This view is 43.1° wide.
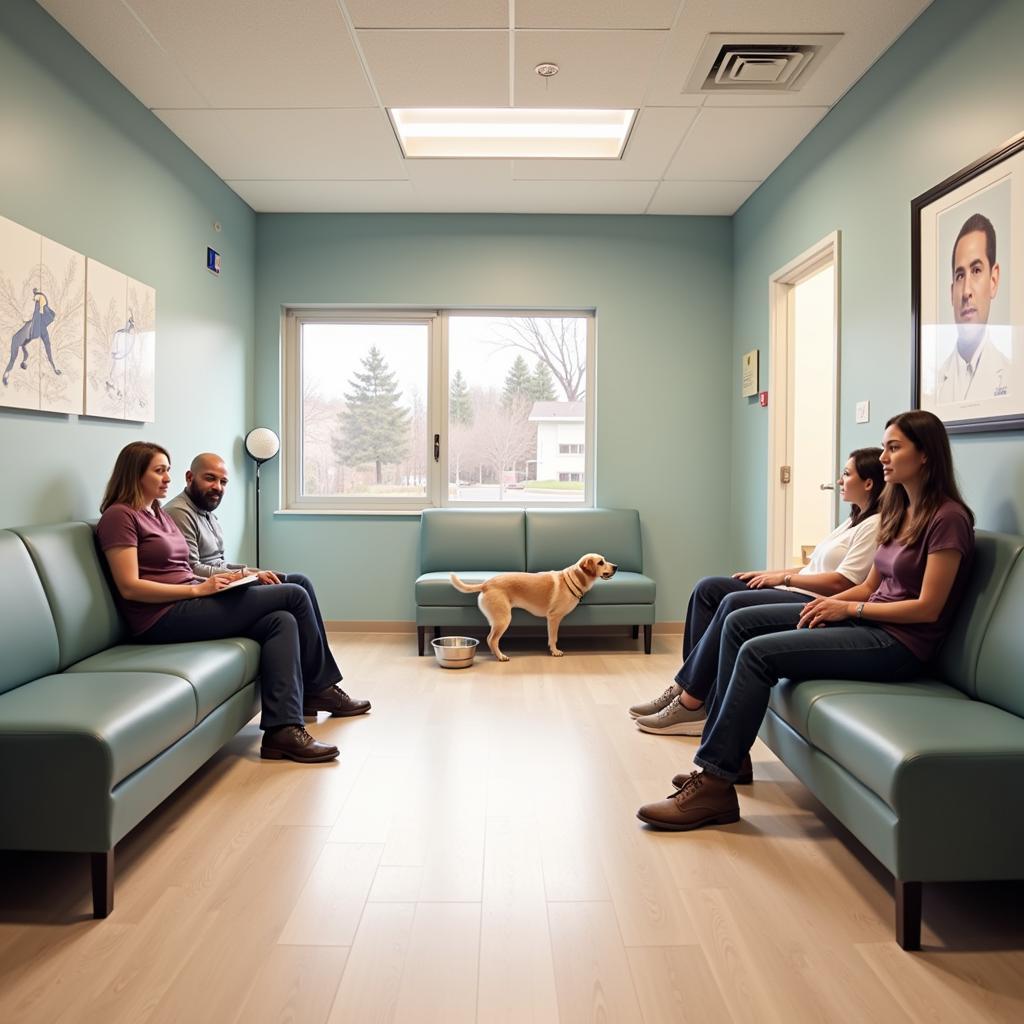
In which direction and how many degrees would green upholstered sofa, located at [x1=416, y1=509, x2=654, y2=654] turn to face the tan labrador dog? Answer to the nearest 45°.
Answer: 0° — it already faces it

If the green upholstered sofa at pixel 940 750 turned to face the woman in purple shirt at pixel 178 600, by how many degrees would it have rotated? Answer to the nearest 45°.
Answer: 0° — it already faces them

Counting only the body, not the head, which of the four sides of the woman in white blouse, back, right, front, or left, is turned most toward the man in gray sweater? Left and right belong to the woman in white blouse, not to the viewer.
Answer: front

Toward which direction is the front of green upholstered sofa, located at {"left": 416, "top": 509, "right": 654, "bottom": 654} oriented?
toward the camera

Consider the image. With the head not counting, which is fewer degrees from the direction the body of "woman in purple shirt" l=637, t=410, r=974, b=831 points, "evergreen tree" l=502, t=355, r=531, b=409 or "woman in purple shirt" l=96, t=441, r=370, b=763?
the woman in purple shirt

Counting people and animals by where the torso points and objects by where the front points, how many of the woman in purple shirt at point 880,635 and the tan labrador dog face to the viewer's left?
1

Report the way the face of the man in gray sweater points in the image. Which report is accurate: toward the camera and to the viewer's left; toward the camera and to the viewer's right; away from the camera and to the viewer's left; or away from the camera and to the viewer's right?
toward the camera and to the viewer's right

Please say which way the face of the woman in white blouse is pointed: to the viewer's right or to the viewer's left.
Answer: to the viewer's left

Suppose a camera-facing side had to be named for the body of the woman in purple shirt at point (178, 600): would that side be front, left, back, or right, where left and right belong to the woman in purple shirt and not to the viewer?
right

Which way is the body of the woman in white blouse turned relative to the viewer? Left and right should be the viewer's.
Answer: facing to the left of the viewer

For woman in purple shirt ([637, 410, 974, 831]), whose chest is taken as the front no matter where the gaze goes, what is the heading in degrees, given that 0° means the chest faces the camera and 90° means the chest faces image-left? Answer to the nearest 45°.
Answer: approximately 90°

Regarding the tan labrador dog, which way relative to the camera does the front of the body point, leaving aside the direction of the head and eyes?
to the viewer's right
